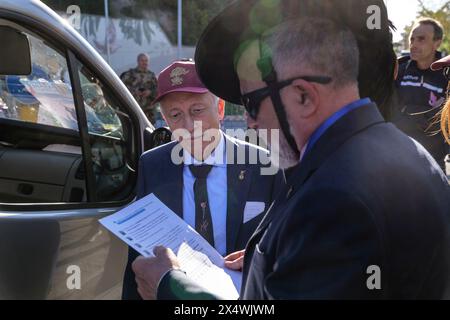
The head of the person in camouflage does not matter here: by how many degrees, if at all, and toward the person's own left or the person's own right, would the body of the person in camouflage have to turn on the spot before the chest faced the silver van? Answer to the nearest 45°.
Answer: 0° — they already face it

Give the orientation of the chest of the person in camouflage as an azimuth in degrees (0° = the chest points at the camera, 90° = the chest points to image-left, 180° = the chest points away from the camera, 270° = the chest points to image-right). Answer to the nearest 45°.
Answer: approximately 0°
